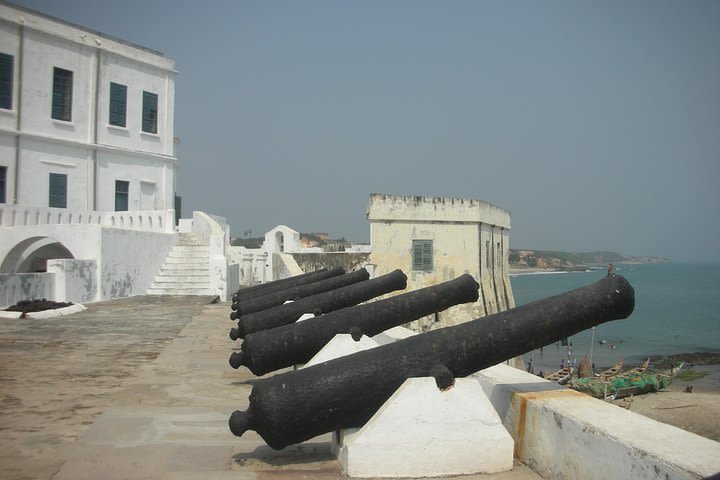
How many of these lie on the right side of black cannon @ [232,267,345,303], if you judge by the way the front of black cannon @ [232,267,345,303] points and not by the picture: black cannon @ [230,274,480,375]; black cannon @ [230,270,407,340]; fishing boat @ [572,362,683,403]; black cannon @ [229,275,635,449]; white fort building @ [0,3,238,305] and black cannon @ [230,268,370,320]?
4

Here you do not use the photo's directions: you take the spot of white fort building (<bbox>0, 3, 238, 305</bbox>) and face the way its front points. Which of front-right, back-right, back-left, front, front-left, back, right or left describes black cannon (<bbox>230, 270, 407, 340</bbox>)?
front-right

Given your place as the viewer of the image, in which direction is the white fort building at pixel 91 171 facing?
facing the viewer and to the right of the viewer

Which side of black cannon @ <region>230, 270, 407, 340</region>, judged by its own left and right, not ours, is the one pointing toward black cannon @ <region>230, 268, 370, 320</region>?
left

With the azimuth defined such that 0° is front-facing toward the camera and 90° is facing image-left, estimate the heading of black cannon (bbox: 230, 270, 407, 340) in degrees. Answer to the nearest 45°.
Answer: approximately 270°

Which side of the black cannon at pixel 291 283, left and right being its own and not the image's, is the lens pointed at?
right

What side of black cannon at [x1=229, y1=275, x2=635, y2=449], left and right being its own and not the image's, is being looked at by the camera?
right

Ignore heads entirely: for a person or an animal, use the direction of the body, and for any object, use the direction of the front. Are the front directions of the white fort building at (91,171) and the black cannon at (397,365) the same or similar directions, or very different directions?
same or similar directions

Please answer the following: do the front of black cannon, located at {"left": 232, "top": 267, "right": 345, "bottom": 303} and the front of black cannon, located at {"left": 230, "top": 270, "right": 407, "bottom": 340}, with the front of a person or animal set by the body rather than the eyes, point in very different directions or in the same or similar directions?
same or similar directions

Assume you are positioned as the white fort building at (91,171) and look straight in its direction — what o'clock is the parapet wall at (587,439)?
The parapet wall is roughly at 1 o'clock from the white fort building.
